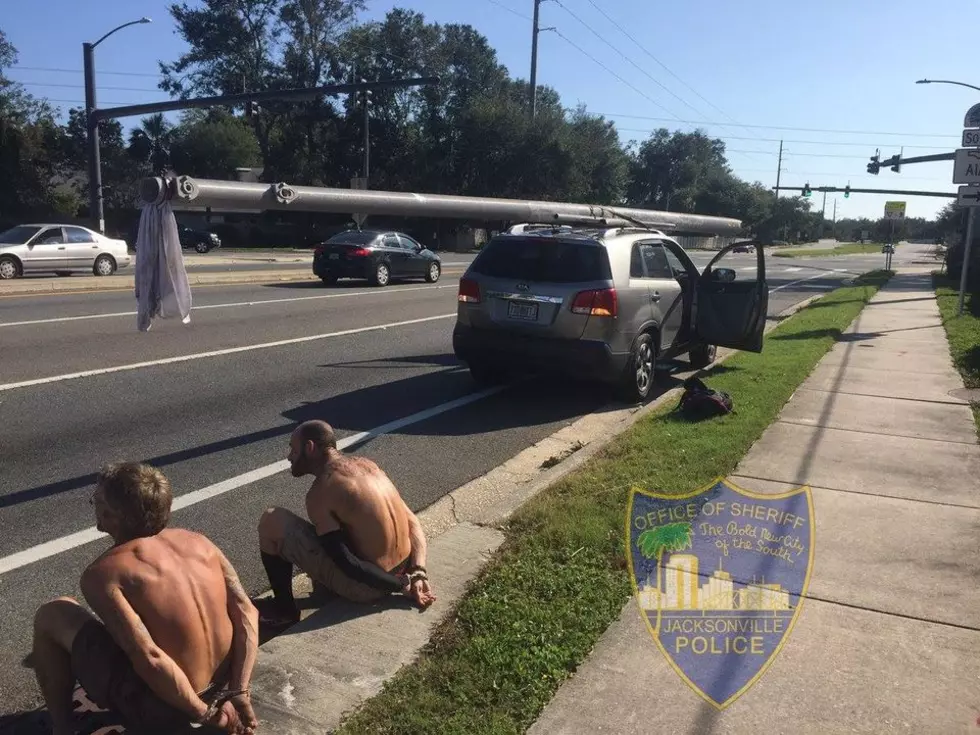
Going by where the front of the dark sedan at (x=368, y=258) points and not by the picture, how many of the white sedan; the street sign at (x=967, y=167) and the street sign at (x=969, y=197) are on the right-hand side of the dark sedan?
2

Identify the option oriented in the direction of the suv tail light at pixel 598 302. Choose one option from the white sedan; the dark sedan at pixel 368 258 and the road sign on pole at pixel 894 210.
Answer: the road sign on pole

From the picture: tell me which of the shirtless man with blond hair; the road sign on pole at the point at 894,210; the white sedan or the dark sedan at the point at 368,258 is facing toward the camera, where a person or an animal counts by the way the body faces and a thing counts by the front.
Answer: the road sign on pole

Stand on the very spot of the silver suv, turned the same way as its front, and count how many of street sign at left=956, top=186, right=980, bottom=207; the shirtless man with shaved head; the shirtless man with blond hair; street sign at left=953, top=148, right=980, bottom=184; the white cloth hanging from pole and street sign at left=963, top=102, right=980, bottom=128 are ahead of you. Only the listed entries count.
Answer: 3

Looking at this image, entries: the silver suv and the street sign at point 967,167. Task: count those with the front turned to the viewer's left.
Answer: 0

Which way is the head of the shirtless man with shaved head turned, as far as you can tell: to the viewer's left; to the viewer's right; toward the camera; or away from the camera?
to the viewer's left

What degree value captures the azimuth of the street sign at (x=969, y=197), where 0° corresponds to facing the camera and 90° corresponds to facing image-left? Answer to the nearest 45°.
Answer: approximately 0°

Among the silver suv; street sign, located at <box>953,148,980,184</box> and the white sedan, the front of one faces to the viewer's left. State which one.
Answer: the white sedan

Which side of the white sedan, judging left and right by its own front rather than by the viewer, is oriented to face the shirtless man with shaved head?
left

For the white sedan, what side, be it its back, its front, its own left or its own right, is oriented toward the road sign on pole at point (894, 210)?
back

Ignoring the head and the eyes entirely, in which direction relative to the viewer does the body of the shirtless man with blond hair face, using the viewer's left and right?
facing away from the viewer and to the left of the viewer

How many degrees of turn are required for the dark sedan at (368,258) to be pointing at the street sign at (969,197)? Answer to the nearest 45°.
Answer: approximately 90° to its right

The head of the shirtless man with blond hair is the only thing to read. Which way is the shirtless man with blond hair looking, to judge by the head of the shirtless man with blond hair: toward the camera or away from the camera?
away from the camera

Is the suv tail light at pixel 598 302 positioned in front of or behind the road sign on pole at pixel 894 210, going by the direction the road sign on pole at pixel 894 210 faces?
in front

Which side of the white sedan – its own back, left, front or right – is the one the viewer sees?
left

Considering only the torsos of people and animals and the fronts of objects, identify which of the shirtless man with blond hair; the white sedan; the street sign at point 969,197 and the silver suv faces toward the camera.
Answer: the street sign

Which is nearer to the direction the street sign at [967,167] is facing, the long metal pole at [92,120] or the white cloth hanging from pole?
the white cloth hanging from pole

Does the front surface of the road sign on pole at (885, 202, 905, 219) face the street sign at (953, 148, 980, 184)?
yes
